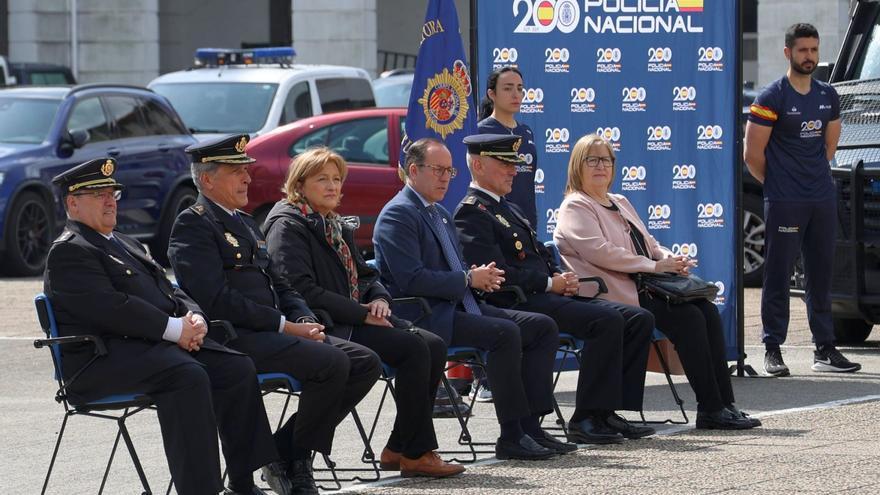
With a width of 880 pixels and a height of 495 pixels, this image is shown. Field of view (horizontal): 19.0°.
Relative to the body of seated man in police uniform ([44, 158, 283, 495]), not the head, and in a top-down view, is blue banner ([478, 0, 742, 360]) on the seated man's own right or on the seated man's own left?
on the seated man's own left

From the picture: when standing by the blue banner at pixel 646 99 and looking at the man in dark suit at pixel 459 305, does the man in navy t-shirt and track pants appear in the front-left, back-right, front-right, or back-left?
back-left

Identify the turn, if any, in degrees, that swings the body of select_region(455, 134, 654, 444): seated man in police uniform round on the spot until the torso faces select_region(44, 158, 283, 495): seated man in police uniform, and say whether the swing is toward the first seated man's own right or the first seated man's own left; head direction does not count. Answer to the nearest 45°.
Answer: approximately 90° to the first seated man's own right

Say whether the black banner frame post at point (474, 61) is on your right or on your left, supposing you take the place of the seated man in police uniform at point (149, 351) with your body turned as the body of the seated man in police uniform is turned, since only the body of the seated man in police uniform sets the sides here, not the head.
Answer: on your left

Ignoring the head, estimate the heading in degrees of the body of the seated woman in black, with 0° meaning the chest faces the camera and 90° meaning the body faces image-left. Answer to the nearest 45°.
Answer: approximately 315°

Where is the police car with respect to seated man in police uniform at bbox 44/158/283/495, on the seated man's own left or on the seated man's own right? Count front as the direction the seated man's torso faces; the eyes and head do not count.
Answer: on the seated man's own left
